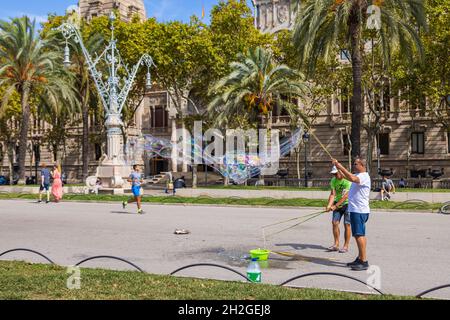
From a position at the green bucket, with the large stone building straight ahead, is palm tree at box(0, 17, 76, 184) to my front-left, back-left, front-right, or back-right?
front-left

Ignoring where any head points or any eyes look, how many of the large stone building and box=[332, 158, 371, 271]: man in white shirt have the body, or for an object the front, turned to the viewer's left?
1

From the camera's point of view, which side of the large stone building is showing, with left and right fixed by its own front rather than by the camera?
front

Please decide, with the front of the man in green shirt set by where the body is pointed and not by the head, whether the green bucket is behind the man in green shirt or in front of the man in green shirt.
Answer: in front

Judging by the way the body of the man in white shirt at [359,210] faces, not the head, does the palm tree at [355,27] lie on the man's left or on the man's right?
on the man's right

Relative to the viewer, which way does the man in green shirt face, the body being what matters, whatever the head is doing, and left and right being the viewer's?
facing the viewer and to the left of the viewer

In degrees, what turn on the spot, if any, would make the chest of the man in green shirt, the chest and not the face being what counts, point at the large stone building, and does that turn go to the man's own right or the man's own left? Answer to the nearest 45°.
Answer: approximately 135° to the man's own right

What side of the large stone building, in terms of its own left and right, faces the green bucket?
front

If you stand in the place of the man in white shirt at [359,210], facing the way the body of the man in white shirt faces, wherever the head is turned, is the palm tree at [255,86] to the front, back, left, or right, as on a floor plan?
right

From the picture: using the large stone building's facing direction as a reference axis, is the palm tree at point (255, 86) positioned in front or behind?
in front

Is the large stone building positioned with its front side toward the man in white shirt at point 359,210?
yes

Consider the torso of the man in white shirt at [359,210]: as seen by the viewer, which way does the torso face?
to the viewer's left
